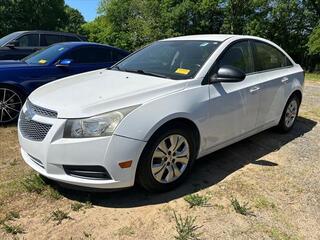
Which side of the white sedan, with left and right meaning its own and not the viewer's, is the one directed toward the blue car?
right

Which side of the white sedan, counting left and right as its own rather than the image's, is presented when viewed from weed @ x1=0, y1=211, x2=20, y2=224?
front

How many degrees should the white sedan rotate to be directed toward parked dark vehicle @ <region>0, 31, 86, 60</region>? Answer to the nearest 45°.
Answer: approximately 90° to its right

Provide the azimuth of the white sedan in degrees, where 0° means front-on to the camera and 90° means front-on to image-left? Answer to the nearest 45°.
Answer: approximately 45°

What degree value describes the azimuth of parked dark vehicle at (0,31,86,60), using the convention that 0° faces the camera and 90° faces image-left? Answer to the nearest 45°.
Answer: approximately 45°

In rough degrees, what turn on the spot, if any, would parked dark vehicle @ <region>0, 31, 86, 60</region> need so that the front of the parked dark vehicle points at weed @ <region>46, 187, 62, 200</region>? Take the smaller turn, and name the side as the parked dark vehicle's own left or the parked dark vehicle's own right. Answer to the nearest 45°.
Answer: approximately 45° to the parked dark vehicle's own left

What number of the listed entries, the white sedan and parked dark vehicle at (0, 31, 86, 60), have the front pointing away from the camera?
0

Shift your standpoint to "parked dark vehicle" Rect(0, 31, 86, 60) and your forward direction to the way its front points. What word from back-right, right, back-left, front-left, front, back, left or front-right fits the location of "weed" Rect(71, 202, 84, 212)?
front-left

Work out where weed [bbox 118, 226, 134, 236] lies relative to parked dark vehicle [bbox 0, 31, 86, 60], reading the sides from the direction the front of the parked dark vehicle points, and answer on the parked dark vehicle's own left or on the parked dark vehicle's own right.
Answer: on the parked dark vehicle's own left

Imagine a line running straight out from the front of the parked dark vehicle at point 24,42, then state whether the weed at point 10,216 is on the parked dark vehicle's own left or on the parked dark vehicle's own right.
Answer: on the parked dark vehicle's own left
